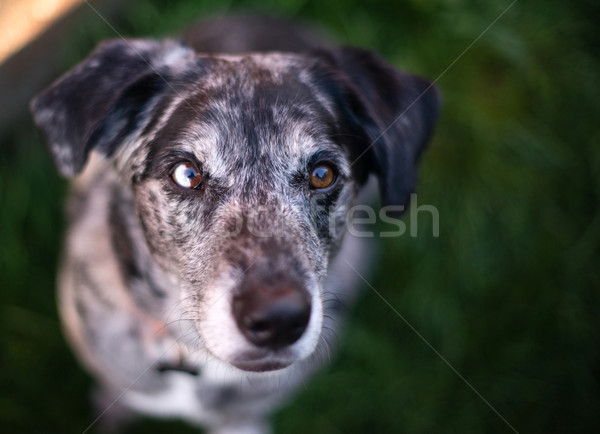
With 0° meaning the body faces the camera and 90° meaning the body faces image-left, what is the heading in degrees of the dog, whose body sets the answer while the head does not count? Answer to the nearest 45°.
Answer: approximately 0°
